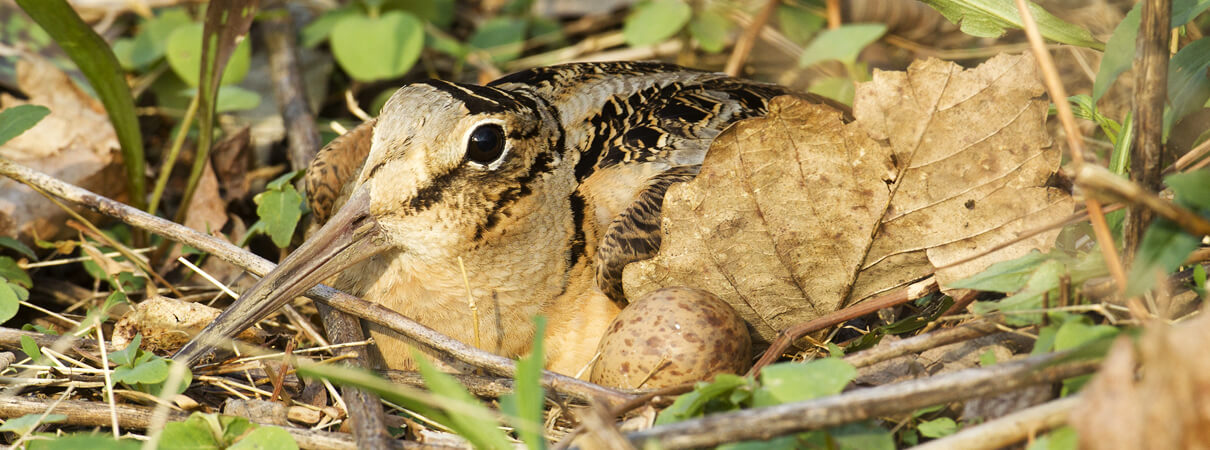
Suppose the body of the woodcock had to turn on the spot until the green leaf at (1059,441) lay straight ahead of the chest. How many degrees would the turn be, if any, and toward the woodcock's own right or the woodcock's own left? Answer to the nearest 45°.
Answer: approximately 90° to the woodcock's own left

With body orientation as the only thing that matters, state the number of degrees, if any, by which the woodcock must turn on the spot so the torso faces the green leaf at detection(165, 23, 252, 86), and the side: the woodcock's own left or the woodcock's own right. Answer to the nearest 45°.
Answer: approximately 90° to the woodcock's own right

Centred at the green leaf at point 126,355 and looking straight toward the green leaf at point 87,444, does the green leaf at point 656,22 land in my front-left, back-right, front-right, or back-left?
back-left

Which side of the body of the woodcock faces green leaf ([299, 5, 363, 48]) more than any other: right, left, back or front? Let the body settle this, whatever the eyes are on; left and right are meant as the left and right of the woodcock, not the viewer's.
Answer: right

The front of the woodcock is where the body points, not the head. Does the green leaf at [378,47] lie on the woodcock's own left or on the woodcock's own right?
on the woodcock's own right

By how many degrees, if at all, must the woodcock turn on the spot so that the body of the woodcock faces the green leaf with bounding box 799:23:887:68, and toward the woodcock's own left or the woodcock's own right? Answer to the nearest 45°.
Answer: approximately 180°

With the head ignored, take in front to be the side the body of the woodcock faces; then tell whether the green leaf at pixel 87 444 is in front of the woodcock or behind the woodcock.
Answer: in front

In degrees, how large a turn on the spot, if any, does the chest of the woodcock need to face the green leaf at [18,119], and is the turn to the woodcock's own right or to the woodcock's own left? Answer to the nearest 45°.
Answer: approximately 45° to the woodcock's own right

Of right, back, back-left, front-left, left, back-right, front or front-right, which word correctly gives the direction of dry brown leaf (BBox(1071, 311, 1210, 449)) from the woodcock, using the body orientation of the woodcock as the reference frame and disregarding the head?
left

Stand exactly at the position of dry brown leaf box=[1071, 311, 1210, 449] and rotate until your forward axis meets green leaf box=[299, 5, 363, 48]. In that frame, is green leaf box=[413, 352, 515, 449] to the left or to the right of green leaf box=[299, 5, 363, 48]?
left

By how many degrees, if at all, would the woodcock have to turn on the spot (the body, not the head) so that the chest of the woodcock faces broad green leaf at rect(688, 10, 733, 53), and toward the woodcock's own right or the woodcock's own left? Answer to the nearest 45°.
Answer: approximately 180°

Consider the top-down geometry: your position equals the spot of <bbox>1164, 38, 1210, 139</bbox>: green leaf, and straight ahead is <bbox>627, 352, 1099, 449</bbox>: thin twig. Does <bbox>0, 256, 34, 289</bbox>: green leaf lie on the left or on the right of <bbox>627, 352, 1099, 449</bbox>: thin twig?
right

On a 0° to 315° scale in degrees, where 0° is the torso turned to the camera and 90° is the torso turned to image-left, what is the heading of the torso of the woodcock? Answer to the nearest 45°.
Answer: approximately 45°
